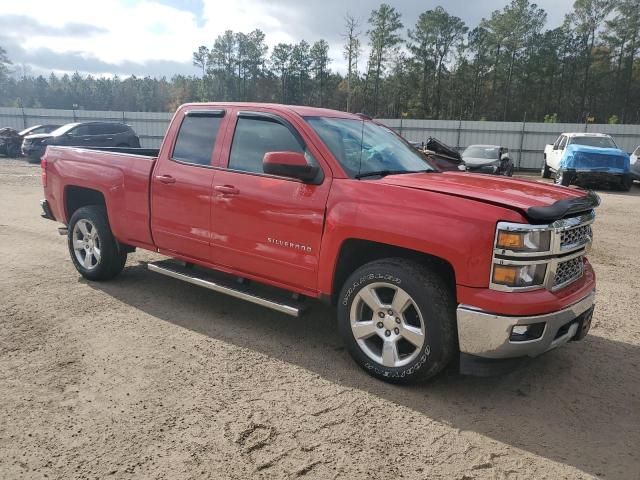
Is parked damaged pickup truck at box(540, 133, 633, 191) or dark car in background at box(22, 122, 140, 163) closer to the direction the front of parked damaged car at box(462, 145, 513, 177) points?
the parked damaged pickup truck

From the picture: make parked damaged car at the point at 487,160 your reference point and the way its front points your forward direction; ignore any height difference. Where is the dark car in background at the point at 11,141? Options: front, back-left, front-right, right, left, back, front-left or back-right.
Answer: front-right

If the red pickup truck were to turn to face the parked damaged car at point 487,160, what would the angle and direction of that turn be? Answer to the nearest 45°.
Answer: approximately 135° to its left

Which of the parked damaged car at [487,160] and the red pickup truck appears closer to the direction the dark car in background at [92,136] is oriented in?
the red pickup truck

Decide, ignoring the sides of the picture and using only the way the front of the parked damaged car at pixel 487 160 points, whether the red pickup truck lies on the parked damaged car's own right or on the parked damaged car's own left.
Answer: on the parked damaged car's own right

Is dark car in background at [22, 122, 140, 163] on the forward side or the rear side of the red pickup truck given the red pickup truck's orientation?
on the rear side

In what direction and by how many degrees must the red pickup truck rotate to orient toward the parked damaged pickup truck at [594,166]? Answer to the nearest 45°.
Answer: approximately 90° to its left

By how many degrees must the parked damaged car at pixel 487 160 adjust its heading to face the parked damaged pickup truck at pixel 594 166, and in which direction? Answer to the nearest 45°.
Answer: approximately 45° to its left
